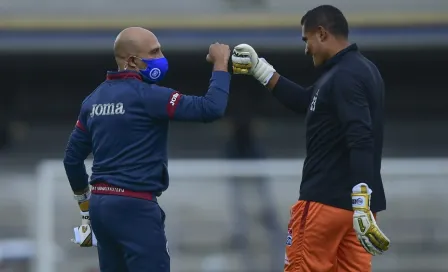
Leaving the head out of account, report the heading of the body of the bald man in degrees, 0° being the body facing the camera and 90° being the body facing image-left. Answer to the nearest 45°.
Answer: approximately 225°

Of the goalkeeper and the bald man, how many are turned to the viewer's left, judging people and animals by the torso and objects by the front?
1

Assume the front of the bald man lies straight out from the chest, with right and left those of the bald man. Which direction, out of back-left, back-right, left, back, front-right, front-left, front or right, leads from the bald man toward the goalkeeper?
front-right

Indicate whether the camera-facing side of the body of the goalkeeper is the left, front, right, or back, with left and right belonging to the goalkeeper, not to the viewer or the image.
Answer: left

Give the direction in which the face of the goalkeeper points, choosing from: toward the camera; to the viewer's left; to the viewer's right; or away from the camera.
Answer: to the viewer's left

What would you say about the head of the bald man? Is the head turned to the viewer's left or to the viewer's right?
to the viewer's right

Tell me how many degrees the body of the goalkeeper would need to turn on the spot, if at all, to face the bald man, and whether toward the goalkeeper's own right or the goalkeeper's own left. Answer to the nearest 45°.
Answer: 0° — they already face them
